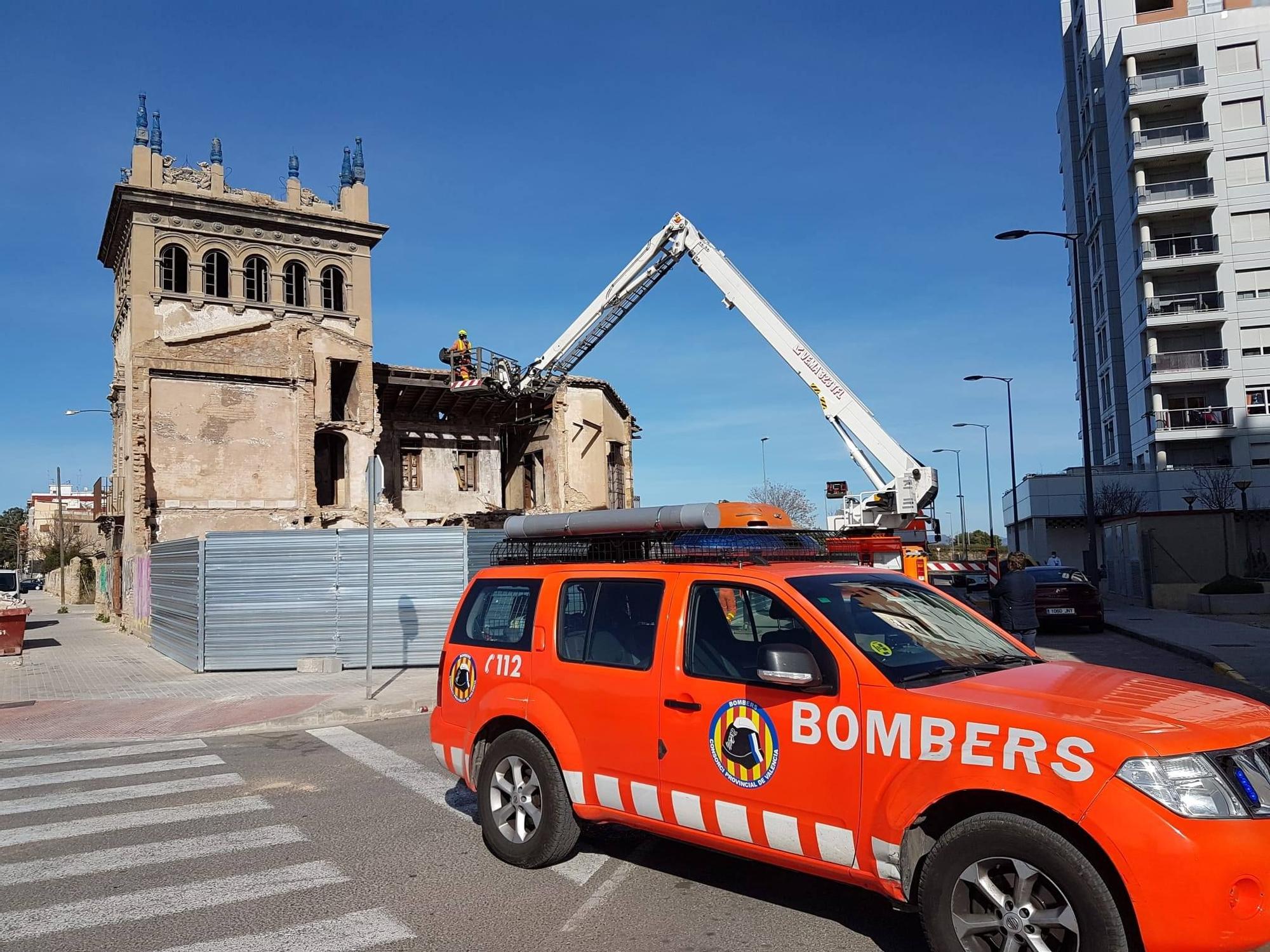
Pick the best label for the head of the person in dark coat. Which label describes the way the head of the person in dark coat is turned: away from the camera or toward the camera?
away from the camera

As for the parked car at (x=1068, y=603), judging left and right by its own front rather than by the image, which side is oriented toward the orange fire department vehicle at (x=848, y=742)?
back

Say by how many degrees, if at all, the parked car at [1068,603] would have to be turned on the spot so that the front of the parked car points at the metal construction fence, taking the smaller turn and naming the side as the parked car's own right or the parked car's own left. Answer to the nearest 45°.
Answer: approximately 135° to the parked car's own left

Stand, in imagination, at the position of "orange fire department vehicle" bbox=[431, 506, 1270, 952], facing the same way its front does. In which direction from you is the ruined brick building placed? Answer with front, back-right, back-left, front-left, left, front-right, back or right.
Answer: back

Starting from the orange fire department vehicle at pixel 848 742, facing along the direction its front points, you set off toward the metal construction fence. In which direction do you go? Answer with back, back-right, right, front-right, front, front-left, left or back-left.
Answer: back

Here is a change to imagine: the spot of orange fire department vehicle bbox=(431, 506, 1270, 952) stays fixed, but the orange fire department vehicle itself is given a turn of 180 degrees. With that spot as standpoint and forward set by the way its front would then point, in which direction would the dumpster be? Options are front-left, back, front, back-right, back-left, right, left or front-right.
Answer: front

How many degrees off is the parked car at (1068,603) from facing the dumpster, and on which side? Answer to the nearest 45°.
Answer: approximately 135° to its left

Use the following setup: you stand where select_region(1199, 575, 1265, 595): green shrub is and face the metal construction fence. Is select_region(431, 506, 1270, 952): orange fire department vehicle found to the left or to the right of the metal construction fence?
left

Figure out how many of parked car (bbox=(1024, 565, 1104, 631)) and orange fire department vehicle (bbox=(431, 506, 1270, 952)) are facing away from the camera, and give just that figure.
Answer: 1

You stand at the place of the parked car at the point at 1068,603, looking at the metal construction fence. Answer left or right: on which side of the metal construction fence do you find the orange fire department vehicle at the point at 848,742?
left

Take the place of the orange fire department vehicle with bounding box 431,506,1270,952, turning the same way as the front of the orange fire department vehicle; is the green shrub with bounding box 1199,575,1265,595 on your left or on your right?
on your left

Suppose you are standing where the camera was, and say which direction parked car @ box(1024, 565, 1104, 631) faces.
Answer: facing away from the viewer

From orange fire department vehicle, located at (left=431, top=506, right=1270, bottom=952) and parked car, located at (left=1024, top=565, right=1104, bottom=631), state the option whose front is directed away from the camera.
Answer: the parked car
